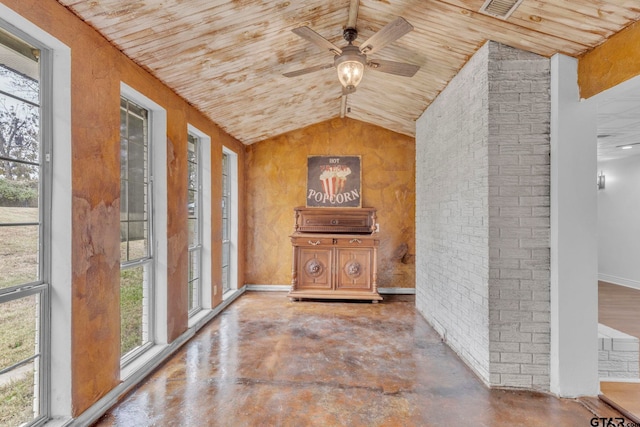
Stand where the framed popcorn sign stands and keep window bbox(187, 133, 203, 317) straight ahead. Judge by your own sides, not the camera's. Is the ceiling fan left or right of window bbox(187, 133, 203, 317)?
left

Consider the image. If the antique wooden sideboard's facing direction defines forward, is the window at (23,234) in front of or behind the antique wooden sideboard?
in front

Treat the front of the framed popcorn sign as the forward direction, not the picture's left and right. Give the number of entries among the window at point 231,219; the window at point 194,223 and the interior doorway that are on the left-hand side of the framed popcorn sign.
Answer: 1

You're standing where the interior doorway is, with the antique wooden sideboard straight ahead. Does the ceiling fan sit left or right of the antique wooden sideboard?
left

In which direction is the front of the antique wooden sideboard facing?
toward the camera

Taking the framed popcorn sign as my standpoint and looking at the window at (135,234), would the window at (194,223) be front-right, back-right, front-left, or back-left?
front-right

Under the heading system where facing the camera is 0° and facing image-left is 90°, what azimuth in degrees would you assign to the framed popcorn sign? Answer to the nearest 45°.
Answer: approximately 0°

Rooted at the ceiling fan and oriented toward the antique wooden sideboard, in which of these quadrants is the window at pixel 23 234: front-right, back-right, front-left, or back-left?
back-left

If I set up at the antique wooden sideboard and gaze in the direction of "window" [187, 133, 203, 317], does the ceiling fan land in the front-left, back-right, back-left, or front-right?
front-left

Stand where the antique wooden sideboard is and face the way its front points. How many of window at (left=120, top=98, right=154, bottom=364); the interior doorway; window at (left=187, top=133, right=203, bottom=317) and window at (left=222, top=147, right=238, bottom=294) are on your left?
1

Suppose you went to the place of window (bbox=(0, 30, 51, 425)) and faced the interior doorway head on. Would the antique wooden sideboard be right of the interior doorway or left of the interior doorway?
left

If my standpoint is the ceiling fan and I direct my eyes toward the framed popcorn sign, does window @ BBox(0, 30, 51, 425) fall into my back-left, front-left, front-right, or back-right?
back-left

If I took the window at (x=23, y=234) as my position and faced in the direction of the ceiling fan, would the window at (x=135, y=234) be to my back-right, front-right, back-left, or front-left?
front-left

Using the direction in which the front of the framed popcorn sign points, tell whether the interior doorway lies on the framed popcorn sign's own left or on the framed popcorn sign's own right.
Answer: on the framed popcorn sign's own left

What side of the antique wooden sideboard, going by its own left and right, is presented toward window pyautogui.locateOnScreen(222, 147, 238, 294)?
right

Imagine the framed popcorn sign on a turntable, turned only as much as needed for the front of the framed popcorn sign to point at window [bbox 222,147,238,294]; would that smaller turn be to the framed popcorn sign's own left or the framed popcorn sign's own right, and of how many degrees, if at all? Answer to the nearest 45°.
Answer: approximately 90° to the framed popcorn sign's own right

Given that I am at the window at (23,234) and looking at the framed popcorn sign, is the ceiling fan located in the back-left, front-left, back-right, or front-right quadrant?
front-right

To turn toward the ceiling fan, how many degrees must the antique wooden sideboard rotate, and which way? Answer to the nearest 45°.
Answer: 0° — it already faces it

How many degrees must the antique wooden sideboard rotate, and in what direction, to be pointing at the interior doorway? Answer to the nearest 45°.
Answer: approximately 90° to its left
